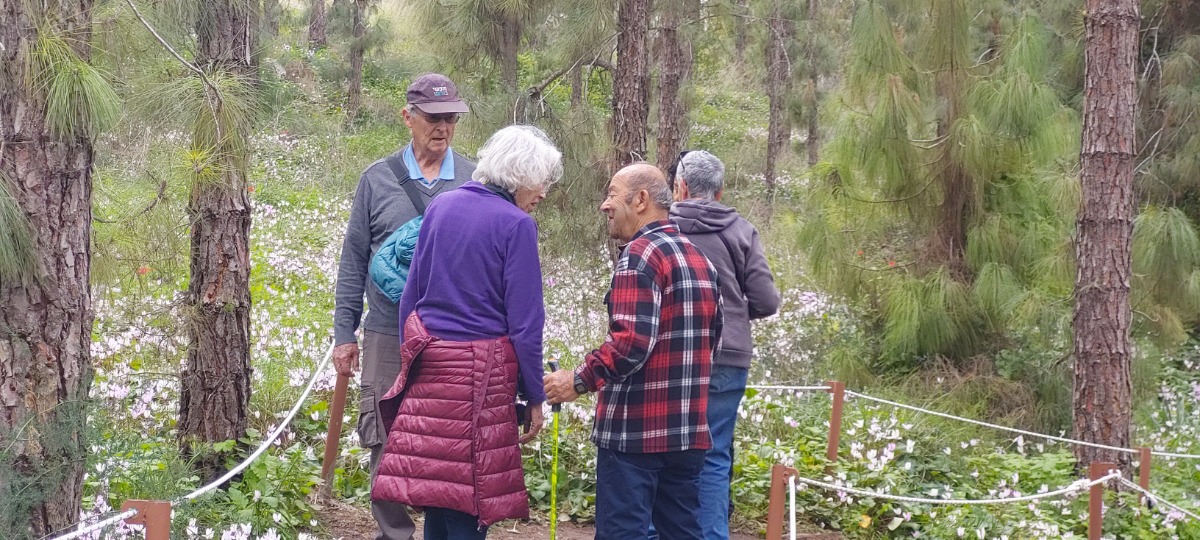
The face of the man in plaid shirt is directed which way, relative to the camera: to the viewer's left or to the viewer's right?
to the viewer's left

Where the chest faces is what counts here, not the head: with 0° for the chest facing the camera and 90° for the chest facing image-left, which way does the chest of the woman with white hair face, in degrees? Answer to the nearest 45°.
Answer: approximately 225°

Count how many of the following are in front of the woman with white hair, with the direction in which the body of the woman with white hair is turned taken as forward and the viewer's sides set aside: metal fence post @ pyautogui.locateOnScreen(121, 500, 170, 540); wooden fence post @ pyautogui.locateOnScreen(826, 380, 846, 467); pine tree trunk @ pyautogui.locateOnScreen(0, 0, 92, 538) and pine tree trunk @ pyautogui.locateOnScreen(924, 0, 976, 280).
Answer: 2

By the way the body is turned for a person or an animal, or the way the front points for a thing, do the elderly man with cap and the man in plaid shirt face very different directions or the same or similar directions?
very different directions

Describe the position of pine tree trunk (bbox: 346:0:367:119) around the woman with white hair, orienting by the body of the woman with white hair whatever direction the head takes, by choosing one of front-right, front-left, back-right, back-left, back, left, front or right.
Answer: front-left

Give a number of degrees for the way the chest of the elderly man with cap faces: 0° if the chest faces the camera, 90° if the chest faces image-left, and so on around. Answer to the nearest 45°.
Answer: approximately 315°

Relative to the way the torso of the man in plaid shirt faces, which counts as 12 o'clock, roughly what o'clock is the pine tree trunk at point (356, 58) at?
The pine tree trunk is roughly at 1 o'clock from the man in plaid shirt.

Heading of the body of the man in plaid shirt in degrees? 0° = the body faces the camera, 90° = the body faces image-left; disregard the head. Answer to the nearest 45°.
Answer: approximately 135°

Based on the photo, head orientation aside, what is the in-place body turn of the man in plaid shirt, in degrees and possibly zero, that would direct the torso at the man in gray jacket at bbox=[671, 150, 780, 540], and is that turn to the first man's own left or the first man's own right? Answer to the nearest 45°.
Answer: approximately 90° to the first man's own right

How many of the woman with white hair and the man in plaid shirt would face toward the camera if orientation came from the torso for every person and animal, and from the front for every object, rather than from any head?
0

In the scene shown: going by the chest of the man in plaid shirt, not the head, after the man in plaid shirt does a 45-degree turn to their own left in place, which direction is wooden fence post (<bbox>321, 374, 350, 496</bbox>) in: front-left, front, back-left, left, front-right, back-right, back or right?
front-right
